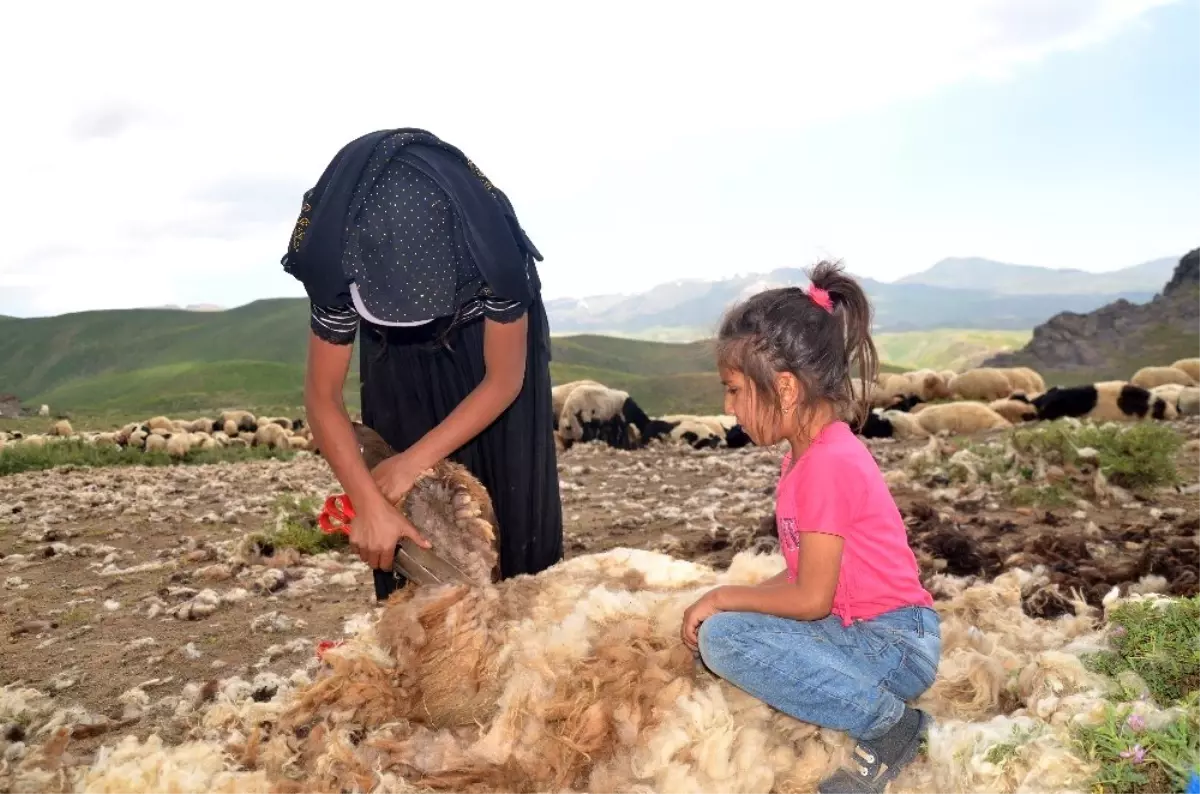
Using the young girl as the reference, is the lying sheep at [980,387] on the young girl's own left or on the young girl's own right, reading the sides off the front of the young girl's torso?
on the young girl's own right

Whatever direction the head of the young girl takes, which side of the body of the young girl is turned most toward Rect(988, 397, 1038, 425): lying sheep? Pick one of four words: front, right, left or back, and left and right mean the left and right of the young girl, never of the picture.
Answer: right

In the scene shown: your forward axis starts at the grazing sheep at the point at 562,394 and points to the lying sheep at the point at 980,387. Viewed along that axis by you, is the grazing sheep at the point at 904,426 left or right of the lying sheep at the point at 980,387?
right

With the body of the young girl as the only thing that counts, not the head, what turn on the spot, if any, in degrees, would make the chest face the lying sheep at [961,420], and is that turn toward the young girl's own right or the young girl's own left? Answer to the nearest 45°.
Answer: approximately 90° to the young girl's own right

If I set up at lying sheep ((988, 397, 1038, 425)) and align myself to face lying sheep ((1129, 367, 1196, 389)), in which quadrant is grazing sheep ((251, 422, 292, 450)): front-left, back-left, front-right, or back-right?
back-left

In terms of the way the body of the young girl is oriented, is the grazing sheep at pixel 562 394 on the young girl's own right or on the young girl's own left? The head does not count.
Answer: on the young girl's own right

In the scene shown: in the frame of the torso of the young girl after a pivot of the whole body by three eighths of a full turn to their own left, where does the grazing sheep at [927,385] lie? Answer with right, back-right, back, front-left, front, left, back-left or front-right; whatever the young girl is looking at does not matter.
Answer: back-left

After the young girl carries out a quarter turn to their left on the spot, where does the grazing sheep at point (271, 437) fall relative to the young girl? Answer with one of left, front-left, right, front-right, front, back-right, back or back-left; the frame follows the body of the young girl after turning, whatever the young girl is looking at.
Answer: back-right

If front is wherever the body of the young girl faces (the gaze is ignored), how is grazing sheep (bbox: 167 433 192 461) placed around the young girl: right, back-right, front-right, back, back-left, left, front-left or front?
front-right

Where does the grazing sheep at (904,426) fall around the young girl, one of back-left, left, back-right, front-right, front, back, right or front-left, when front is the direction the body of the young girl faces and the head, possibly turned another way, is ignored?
right

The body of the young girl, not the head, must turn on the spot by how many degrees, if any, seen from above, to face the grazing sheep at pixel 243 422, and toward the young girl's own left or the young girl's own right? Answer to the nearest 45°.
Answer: approximately 45° to the young girl's own right

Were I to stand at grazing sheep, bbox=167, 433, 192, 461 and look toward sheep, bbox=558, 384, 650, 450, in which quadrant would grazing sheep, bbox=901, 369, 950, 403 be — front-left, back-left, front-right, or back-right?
front-left

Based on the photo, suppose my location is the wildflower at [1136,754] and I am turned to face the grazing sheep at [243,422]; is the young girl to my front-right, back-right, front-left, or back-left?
front-left

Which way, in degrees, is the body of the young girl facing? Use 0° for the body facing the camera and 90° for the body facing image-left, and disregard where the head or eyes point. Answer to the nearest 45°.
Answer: approximately 90°

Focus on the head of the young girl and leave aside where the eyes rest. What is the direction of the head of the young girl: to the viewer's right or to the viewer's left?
to the viewer's left
